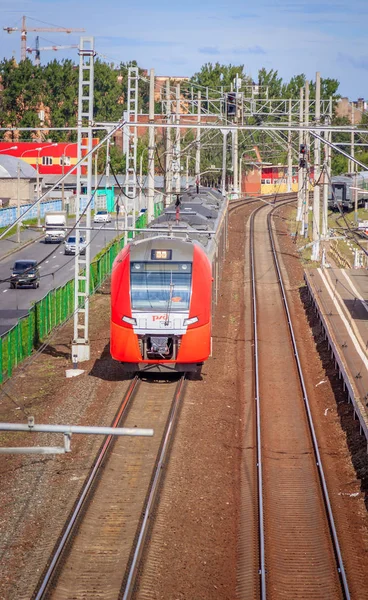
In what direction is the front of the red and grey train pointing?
toward the camera

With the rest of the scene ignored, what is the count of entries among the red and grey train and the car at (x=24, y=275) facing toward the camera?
2

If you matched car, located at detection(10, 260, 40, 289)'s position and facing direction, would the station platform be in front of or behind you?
in front

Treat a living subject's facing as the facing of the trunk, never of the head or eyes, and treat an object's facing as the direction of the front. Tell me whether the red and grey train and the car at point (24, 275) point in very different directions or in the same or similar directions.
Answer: same or similar directions

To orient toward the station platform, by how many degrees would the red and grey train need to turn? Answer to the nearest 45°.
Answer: approximately 45° to its left

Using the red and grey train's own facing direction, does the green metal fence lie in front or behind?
behind

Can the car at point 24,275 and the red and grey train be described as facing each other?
no

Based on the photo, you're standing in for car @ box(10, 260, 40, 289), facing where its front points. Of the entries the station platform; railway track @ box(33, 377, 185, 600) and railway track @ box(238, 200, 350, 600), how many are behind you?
0

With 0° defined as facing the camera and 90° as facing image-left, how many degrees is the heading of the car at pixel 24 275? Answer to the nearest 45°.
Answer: approximately 0°

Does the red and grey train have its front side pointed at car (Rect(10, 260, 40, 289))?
no

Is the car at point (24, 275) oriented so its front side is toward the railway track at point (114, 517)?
yes
